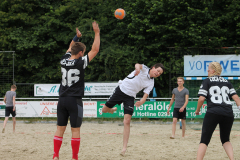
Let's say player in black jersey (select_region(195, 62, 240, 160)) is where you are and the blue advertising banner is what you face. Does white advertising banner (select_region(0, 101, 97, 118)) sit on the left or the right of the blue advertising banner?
left

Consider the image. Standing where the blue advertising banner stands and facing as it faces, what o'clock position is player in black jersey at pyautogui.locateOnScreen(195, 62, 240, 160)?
The player in black jersey is roughly at 12 o'clock from the blue advertising banner.

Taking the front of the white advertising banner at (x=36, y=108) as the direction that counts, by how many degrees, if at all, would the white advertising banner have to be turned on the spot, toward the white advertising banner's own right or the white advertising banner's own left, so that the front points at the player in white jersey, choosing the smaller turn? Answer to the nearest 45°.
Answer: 0° — it already faces them

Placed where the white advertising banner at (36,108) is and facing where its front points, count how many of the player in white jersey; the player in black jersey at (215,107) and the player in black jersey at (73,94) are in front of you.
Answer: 3

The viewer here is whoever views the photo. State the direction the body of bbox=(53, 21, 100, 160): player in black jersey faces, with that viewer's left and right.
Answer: facing away from the viewer and to the right of the viewer

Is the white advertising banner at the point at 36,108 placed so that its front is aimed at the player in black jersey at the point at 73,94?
yes

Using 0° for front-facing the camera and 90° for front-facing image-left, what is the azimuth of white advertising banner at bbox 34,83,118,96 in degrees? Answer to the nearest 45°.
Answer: approximately 0°

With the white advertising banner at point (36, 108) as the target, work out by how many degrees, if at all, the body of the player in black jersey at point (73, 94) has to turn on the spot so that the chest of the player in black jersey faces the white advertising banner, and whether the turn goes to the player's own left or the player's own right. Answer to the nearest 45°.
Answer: approximately 45° to the player's own left

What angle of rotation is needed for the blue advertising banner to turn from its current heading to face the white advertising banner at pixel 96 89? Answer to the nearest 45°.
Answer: approximately 90° to its right

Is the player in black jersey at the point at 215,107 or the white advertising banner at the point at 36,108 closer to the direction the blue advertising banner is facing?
the player in black jersey

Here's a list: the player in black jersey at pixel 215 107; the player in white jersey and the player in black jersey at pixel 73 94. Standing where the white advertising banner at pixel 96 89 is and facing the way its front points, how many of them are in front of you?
3
